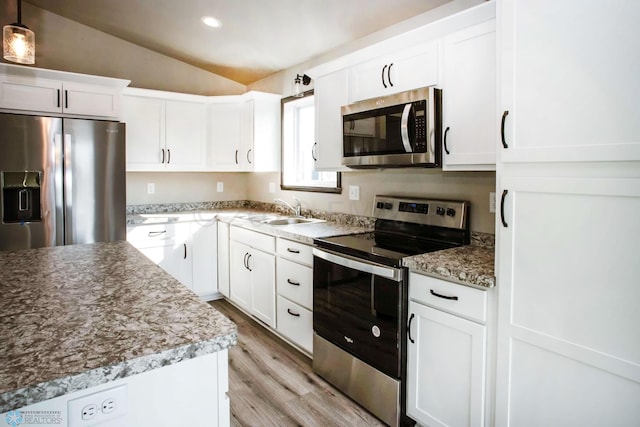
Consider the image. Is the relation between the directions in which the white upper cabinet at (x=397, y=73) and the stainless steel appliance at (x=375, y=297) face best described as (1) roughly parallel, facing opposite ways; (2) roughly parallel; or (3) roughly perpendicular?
roughly parallel

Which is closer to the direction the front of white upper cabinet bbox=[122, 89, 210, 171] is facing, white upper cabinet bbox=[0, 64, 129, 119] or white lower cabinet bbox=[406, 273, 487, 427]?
the white lower cabinet

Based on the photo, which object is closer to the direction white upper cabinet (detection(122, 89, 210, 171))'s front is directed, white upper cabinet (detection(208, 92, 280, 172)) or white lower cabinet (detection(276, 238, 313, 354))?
the white lower cabinet

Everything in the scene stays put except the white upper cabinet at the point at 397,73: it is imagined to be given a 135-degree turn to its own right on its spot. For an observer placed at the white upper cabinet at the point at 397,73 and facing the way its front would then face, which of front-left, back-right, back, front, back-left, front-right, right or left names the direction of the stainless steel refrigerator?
left

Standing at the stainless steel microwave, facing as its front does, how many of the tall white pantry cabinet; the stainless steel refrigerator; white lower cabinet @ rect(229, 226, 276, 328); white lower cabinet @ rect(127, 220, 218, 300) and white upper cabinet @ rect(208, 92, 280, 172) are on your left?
1

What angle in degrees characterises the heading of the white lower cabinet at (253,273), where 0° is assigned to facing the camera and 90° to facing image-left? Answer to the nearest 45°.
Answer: approximately 45°

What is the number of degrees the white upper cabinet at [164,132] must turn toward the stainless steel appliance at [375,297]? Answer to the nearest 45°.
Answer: approximately 45° to its left

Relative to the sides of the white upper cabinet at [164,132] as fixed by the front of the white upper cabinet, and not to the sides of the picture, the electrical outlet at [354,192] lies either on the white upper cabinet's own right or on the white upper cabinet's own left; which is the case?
on the white upper cabinet's own left

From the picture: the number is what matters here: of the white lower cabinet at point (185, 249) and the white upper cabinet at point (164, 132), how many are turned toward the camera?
2

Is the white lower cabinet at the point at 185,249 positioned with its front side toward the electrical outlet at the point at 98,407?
yes

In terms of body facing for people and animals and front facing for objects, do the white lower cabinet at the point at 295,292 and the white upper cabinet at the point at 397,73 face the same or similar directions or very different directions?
same or similar directions

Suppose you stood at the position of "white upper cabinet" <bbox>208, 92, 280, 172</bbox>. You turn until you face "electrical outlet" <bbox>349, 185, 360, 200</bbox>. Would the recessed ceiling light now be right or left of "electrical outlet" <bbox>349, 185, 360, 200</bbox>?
right

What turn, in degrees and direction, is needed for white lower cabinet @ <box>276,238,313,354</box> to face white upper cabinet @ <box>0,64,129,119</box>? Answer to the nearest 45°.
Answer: approximately 45° to its right

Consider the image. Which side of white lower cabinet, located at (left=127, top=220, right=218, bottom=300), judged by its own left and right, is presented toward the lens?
front

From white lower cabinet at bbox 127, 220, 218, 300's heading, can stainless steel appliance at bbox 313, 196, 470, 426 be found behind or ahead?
ahead

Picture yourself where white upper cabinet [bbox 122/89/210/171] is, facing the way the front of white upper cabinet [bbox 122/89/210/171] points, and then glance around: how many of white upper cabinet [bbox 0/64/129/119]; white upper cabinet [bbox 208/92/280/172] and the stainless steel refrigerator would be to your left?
1

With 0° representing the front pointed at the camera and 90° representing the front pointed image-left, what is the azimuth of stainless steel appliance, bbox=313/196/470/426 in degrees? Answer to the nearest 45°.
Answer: approximately 45°

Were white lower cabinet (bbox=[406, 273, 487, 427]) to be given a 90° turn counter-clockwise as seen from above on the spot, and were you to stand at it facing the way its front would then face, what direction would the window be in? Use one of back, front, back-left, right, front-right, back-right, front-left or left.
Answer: back
